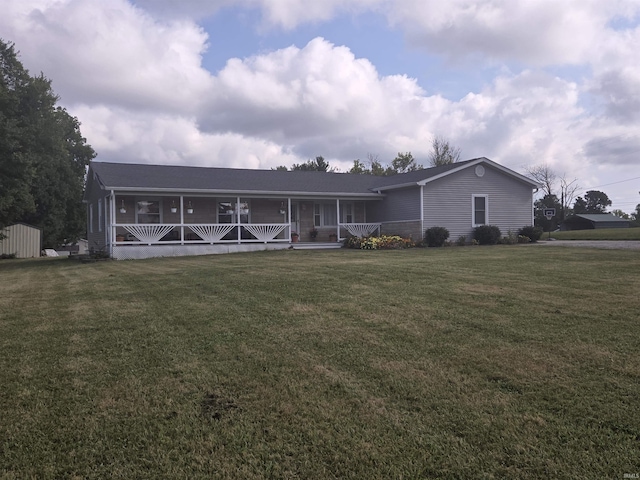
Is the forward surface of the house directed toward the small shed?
no

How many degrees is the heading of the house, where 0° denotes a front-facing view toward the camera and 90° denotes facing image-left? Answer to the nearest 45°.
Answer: approximately 315°

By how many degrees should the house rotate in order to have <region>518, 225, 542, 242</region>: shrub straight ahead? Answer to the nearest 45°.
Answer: approximately 45° to its left

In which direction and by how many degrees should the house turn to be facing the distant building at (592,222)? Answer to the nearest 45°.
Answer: approximately 90° to its left

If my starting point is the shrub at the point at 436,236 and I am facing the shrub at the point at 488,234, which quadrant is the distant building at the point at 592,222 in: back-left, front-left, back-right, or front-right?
front-left

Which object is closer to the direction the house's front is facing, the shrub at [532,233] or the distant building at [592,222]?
the shrub

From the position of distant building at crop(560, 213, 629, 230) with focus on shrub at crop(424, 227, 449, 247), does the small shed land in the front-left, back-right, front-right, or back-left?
front-right

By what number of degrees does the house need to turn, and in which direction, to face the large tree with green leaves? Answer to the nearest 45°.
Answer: approximately 135° to its right
